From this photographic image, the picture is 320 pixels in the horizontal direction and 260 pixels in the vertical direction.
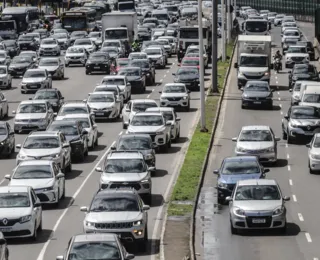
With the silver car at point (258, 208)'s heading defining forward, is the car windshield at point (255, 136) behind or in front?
behind

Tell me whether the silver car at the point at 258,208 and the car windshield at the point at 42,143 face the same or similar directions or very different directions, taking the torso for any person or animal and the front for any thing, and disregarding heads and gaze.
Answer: same or similar directions

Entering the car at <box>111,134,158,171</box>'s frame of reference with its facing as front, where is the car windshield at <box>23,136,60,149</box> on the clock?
The car windshield is roughly at 3 o'clock from the car.

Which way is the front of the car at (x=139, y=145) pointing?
toward the camera

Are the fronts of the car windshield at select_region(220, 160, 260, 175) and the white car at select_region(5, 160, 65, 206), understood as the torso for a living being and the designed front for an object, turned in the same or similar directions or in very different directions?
same or similar directions

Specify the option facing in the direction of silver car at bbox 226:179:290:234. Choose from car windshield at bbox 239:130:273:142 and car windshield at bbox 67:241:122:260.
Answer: car windshield at bbox 239:130:273:142

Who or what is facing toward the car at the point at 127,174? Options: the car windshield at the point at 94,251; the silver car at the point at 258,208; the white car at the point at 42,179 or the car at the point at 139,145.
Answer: the car at the point at 139,145

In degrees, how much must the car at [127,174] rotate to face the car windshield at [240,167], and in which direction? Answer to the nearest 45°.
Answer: approximately 90° to its left

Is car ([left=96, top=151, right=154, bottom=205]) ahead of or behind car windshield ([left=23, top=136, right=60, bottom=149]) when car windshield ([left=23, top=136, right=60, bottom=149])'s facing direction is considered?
ahead

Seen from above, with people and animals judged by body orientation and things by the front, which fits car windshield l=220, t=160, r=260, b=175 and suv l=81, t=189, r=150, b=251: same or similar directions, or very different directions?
same or similar directions

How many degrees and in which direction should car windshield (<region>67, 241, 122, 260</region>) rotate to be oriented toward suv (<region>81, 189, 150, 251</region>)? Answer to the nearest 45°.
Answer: approximately 180°

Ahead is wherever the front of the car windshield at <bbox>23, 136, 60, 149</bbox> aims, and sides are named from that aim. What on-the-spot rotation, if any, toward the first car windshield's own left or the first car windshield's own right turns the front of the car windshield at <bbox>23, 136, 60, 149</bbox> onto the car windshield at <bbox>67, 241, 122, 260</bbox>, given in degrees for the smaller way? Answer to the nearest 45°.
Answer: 0° — it already faces it

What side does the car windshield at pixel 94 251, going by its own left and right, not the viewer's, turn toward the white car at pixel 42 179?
back

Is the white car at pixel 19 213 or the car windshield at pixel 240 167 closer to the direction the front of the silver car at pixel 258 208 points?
the white car

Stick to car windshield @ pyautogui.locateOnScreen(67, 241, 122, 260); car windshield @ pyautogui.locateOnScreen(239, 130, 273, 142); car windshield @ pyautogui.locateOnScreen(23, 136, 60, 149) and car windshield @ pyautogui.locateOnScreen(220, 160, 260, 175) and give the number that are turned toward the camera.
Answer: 4

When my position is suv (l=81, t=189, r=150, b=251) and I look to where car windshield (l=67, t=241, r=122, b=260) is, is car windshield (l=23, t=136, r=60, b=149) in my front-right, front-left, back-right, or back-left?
back-right

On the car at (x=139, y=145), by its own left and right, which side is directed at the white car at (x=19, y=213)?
front
